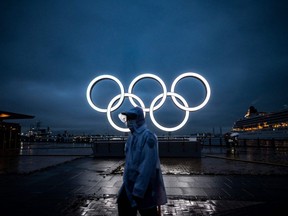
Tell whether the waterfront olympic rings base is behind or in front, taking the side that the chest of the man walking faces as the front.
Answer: behind

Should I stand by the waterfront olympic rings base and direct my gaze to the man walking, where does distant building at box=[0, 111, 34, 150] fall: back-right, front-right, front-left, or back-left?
back-right

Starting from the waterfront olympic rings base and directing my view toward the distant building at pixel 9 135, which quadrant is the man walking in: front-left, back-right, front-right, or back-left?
back-left

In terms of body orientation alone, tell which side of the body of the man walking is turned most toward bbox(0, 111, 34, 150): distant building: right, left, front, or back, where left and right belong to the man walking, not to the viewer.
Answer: right

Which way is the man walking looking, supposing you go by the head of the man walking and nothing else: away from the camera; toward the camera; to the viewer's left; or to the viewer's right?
to the viewer's left

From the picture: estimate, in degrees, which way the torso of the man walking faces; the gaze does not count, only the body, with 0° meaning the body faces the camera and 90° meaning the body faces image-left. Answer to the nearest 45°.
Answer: approximately 45°
